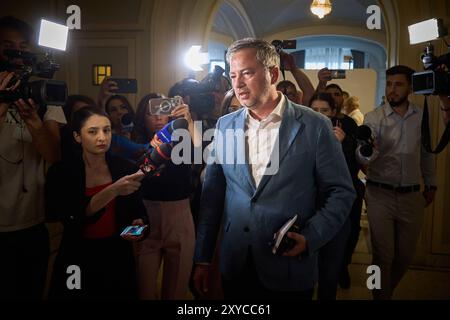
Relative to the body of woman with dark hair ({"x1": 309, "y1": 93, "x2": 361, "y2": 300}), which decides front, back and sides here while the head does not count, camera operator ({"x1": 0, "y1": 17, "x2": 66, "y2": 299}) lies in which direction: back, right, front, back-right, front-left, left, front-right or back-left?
front

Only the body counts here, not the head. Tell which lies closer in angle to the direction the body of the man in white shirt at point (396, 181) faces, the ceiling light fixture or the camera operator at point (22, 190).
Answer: the camera operator

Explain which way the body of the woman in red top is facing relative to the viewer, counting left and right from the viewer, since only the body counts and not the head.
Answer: facing the viewer and to the right of the viewer

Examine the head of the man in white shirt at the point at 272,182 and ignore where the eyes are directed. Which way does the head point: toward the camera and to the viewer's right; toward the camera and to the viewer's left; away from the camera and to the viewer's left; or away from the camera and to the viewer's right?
toward the camera and to the viewer's left

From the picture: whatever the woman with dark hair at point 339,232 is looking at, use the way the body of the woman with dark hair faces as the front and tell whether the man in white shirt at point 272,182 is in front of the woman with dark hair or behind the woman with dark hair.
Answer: in front

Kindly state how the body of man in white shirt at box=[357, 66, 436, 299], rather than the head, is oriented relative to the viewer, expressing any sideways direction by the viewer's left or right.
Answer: facing the viewer

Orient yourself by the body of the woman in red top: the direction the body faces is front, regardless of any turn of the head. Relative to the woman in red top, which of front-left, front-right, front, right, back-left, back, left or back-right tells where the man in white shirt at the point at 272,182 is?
front

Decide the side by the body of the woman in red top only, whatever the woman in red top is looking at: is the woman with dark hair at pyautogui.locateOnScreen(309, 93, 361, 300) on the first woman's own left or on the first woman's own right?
on the first woman's own left
